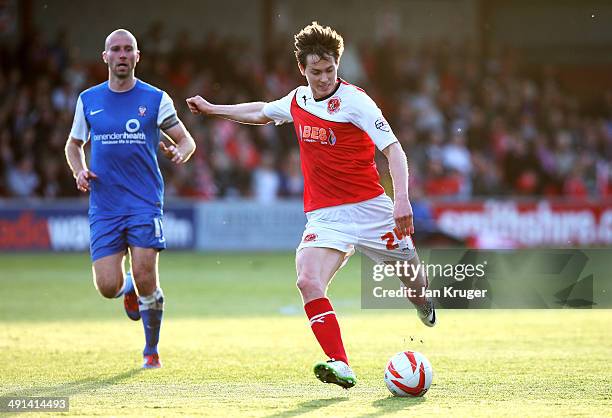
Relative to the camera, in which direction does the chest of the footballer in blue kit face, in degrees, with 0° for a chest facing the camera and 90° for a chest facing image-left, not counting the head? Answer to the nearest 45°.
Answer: approximately 0°

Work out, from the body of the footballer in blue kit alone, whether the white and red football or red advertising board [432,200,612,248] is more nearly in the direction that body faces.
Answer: the white and red football

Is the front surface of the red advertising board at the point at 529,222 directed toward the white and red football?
yes

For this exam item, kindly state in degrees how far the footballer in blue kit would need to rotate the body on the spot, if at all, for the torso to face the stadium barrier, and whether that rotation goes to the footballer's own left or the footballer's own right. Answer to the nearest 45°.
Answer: approximately 180°

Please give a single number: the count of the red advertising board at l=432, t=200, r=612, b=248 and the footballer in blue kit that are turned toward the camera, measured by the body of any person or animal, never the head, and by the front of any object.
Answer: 2

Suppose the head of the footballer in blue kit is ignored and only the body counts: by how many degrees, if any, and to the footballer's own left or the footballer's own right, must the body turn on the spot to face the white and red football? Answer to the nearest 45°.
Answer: approximately 45° to the footballer's own left

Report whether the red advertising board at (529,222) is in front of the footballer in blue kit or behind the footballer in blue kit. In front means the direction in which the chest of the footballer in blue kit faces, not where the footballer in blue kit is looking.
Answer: behind

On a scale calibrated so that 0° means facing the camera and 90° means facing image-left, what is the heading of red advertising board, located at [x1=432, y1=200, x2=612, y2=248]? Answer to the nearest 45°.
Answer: approximately 0°
